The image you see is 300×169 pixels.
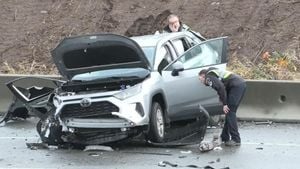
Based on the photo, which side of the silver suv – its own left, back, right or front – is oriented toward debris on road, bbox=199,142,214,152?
left

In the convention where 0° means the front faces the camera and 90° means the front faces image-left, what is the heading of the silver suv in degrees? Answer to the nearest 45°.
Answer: approximately 45°

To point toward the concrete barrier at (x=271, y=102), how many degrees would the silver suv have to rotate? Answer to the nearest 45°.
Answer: approximately 180°

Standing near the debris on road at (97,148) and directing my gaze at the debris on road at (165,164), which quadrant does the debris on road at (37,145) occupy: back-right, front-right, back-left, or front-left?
back-right
